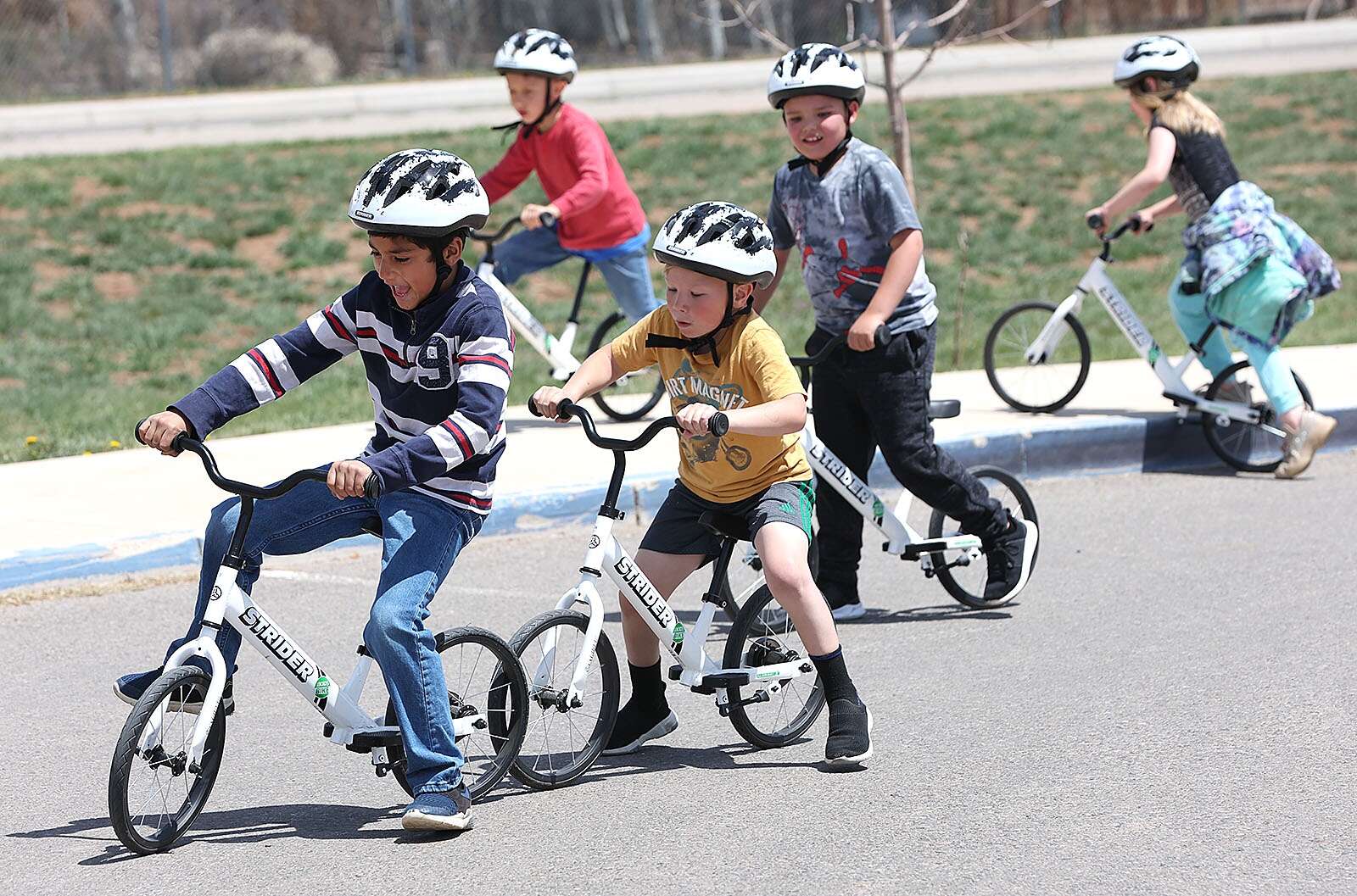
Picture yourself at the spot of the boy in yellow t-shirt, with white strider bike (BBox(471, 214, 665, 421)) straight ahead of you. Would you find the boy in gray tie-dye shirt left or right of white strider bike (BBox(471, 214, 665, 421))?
right

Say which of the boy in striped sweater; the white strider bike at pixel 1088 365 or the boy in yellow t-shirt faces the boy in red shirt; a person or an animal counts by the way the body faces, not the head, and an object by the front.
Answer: the white strider bike

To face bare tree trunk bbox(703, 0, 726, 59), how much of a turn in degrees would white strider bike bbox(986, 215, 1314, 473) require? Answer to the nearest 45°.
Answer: approximately 90° to its right

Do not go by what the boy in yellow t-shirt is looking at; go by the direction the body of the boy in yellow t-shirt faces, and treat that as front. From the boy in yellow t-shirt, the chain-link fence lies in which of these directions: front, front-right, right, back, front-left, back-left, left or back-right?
back-right

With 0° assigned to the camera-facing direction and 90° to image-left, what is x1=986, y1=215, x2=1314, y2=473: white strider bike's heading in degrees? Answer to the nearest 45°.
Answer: approximately 90°

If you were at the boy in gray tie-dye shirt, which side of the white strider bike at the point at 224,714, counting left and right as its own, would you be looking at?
back

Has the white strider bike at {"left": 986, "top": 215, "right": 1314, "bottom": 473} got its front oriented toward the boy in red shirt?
yes
